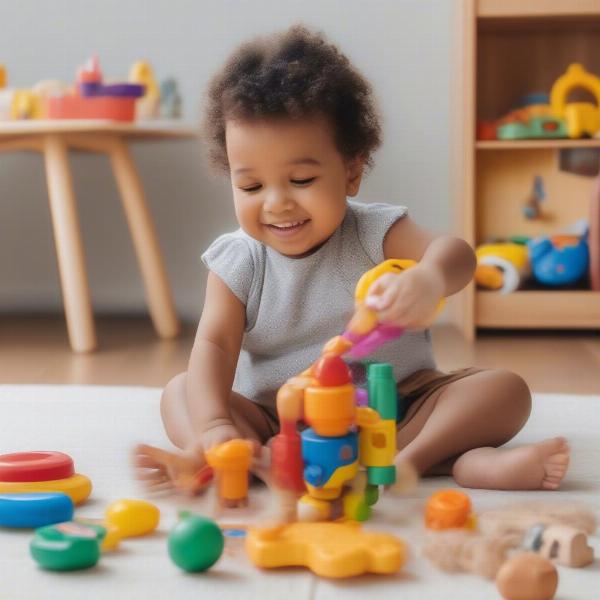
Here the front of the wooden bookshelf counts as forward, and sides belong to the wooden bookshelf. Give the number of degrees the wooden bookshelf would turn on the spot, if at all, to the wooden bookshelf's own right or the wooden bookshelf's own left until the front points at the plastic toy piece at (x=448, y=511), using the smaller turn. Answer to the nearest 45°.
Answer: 0° — it already faces it

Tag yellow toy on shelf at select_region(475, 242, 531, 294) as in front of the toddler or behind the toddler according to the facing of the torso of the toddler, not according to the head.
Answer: behind

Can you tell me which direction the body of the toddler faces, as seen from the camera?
toward the camera

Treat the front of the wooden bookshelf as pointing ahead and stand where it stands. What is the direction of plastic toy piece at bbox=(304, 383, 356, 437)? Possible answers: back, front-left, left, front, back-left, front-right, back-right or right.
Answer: front

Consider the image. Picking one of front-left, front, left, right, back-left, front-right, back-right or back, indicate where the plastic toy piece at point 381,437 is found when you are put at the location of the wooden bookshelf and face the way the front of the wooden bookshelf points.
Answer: front

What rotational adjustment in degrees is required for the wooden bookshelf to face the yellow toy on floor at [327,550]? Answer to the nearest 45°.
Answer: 0° — it already faces it

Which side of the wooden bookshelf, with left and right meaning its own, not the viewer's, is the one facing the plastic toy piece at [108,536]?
front

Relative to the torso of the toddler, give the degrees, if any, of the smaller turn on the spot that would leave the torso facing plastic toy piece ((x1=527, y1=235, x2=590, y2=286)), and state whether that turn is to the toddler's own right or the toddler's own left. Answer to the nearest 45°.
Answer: approximately 180°

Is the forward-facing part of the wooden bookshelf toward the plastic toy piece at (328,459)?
yes

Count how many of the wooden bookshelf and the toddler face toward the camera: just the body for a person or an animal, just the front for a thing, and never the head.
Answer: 2

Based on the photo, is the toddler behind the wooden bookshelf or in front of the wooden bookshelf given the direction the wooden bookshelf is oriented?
in front
